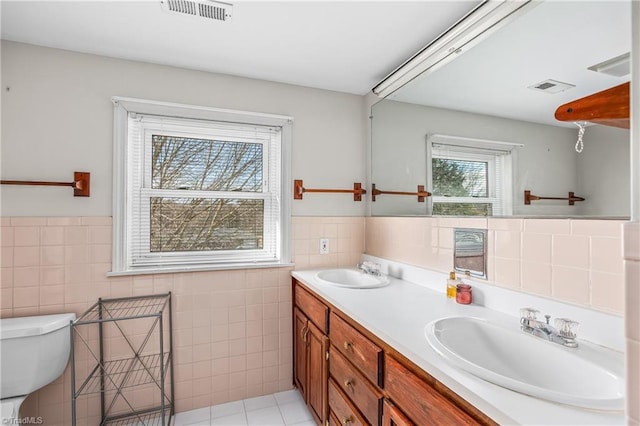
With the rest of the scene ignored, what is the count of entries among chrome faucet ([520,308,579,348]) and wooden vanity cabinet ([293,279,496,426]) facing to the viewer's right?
0

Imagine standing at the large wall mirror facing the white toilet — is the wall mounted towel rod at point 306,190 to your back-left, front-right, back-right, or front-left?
front-right

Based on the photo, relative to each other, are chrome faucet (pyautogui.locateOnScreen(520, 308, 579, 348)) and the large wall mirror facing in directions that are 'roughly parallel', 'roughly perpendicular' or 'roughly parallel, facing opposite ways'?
roughly parallel

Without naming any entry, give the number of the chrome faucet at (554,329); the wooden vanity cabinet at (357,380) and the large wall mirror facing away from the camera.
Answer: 0

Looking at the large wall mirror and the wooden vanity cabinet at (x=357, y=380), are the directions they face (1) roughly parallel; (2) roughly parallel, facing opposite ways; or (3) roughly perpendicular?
roughly parallel

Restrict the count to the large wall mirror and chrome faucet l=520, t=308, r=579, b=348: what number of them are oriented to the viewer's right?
0

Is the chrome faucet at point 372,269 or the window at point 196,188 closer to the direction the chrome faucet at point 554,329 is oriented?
the window

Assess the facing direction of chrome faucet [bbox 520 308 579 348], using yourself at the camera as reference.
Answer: facing the viewer and to the left of the viewer

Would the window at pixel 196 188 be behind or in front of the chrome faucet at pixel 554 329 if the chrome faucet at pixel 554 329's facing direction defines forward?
in front

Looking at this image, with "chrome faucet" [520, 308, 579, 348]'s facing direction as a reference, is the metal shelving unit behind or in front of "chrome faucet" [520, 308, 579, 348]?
in front

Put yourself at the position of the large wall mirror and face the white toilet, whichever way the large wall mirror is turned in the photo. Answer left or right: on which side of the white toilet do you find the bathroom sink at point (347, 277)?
right

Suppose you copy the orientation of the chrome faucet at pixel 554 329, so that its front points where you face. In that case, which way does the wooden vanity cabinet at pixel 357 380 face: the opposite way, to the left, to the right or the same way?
the same way

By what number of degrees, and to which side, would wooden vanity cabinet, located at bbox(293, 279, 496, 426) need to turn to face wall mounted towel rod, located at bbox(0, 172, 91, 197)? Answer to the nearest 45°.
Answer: approximately 45° to its right

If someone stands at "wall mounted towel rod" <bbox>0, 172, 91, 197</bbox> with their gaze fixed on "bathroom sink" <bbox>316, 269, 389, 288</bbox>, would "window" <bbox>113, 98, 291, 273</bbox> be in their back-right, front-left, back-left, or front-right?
front-left
